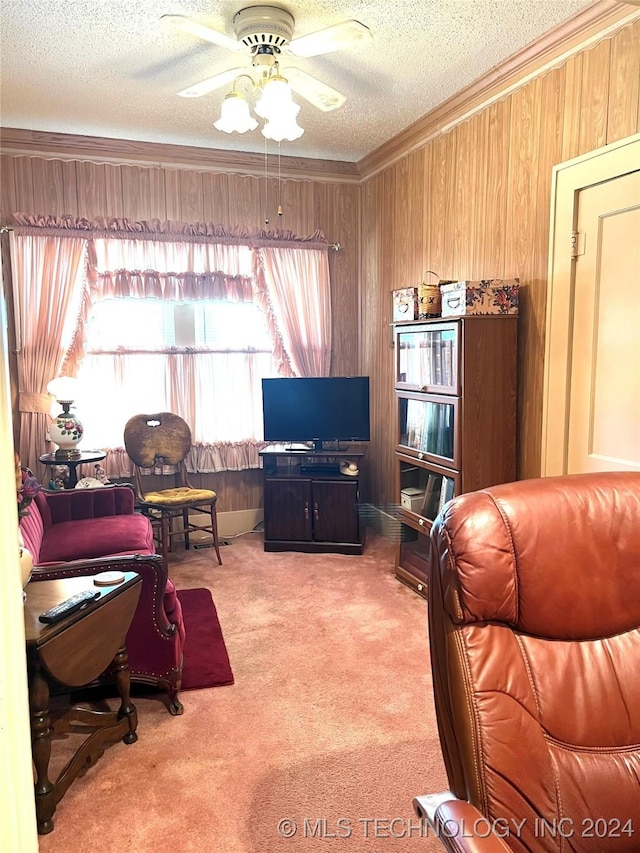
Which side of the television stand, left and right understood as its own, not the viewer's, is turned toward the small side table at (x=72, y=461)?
right

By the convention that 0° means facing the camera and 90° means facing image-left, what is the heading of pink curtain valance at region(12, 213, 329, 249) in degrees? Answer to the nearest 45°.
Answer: approximately 0°

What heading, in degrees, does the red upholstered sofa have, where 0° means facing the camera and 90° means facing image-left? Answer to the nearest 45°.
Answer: approximately 270°

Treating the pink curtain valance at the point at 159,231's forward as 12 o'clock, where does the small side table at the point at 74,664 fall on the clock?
The small side table is roughly at 12 o'clock from the pink curtain valance.

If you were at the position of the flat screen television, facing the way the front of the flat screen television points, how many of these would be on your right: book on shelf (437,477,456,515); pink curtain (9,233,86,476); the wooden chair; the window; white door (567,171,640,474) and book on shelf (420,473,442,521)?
3

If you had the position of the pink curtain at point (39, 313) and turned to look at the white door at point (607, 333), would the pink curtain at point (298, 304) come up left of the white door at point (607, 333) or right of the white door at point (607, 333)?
left

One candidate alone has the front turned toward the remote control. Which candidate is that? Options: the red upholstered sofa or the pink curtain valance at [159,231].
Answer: the pink curtain valance

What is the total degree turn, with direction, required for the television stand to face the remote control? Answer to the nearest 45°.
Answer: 0° — it already faces it
